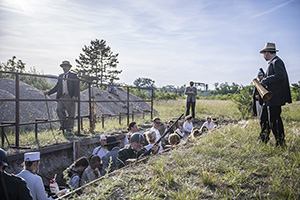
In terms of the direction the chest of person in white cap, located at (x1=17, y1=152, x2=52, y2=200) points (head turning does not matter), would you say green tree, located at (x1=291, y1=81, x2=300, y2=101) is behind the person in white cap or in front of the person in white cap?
in front

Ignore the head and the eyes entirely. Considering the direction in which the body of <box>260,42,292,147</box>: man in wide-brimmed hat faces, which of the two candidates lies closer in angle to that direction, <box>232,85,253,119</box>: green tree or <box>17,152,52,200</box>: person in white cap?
the person in white cap

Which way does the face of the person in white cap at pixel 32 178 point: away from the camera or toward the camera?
away from the camera

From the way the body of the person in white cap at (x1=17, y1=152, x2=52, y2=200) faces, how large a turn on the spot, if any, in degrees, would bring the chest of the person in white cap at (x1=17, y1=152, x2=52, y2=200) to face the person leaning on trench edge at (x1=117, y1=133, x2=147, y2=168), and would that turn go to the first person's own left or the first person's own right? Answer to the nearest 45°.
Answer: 0° — they already face them

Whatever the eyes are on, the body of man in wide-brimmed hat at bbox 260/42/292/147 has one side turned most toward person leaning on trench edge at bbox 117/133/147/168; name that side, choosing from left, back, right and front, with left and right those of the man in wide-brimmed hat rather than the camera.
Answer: front

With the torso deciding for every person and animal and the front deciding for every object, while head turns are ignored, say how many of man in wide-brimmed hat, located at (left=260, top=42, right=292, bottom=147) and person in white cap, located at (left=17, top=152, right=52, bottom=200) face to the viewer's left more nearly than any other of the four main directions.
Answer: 1

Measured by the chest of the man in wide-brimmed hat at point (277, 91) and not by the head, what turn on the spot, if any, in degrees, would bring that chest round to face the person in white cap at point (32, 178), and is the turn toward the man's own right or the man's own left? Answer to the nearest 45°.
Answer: approximately 45° to the man's own left

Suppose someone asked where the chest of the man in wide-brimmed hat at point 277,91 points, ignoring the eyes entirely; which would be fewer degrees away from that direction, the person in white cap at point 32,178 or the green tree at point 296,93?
the person in white cap

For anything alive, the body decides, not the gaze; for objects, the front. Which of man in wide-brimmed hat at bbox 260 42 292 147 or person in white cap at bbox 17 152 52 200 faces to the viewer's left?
the man in wide-brimmed hat

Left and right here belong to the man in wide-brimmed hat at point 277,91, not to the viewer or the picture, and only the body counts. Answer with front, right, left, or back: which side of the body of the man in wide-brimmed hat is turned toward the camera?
left

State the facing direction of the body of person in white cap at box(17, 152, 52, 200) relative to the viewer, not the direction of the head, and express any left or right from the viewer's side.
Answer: facing away from the viewer and to the right of the viewer

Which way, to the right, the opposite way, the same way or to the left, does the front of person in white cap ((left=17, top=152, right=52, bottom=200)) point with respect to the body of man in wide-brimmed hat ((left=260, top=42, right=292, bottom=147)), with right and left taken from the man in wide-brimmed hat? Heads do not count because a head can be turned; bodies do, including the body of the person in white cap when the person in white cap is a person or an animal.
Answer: to the right

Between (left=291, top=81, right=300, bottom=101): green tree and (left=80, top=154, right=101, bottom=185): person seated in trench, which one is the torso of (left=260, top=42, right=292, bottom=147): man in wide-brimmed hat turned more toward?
the person seated in trench
